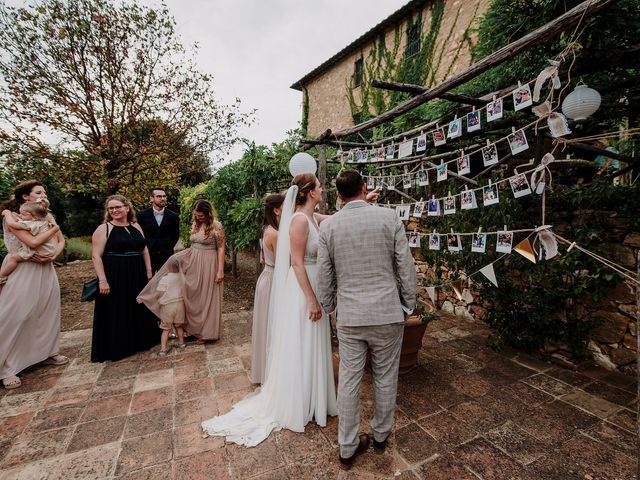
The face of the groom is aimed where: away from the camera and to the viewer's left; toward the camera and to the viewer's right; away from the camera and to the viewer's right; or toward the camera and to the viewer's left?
away from the camera and to the viewer's right

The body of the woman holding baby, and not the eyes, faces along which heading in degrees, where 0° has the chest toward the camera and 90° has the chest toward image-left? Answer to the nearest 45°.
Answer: approximately 315°

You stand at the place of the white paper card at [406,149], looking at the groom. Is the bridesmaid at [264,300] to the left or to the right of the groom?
right

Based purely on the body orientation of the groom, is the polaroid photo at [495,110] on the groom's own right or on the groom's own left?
on the groom's own right

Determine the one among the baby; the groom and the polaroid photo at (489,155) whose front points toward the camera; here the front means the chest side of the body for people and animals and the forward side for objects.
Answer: the polaroid photo

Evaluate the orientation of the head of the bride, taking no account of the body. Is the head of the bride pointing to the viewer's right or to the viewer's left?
to the viewer's right

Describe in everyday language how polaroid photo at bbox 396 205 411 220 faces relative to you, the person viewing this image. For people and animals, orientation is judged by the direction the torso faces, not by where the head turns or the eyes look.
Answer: facing the viewer

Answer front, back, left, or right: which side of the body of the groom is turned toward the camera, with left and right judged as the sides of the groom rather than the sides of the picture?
back

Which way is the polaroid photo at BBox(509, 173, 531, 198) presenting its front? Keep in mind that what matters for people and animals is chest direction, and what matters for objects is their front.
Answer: toward the camera

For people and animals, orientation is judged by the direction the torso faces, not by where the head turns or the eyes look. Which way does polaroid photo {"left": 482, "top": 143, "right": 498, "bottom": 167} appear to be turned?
toward the camera

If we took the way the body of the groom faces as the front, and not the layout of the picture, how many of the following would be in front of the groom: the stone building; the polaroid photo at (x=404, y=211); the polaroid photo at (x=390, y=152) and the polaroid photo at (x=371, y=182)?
4

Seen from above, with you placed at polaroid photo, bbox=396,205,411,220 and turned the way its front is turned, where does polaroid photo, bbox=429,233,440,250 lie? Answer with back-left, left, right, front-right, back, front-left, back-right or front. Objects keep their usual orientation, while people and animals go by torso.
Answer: front-left

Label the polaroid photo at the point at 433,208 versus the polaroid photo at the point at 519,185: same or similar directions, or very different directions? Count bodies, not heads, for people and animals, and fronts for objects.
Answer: same or similar directions
